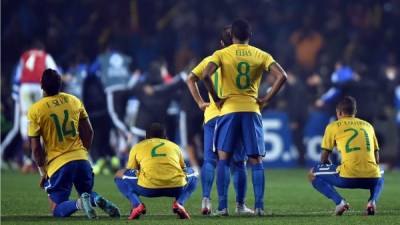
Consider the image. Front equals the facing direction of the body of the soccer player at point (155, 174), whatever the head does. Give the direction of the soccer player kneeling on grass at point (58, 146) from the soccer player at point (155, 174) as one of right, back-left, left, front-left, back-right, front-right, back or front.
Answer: left

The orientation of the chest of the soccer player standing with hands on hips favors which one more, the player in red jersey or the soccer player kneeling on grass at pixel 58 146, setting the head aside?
the player in red jersey

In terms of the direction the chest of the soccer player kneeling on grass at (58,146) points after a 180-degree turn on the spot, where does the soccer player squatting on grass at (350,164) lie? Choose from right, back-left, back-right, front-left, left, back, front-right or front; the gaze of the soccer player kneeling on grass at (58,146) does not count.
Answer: front-left

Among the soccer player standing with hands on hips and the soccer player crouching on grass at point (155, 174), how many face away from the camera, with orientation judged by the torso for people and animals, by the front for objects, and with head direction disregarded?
2

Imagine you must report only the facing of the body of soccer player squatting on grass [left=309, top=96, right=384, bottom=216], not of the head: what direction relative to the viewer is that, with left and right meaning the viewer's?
facing away from the viewer and to the left of the viewer

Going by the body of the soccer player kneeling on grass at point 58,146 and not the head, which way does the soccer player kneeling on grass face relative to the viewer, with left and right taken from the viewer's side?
facing away from the viewer and to the left of the viewer

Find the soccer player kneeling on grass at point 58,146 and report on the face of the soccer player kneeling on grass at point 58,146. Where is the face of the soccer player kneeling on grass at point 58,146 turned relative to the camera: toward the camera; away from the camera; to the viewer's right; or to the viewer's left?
away from the camera

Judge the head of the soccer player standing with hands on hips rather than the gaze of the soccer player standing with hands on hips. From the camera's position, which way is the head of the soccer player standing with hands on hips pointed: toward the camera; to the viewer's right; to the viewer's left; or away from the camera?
away from the camera

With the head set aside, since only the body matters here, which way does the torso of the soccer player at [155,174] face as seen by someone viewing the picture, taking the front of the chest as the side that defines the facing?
away from the camera

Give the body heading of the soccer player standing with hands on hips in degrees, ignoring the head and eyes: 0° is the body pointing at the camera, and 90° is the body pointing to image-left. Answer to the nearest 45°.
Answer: approximately 180°

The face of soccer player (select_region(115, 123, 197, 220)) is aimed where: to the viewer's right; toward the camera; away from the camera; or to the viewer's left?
away from the camera
